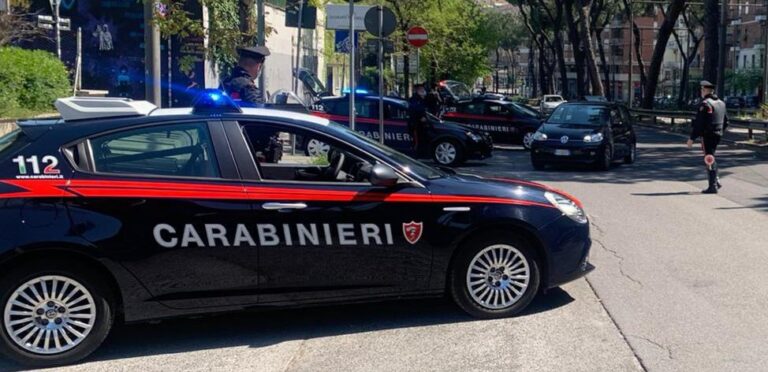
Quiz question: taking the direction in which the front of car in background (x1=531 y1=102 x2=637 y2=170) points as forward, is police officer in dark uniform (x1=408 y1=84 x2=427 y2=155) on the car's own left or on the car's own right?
on the car's own right

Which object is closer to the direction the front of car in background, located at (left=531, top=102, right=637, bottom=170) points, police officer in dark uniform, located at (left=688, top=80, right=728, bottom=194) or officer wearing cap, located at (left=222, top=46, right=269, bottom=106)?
the officer wearing cap

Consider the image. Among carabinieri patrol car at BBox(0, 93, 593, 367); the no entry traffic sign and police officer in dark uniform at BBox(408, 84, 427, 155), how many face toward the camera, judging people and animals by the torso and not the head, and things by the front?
1

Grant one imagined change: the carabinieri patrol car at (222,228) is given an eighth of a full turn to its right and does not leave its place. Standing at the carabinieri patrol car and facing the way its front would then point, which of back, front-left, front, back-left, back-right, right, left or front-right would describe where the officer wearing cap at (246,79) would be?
back-left

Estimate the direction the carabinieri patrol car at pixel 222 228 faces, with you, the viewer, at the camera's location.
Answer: facing to the right of the viewer

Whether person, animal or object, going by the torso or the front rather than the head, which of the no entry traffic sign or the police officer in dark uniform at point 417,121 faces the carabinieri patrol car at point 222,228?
the no entry traffic sign

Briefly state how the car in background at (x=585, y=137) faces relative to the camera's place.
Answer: facing the viewer and to the left of the viewer

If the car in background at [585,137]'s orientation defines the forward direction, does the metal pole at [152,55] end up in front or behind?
in front
